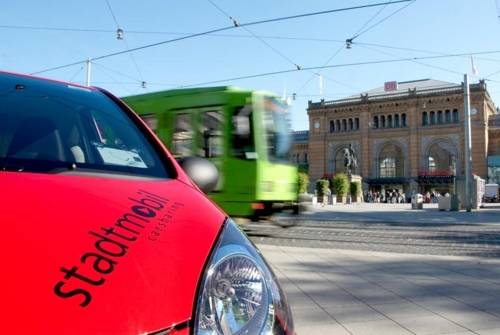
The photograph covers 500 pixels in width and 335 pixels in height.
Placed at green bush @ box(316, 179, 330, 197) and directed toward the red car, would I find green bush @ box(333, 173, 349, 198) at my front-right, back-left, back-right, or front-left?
back-left
